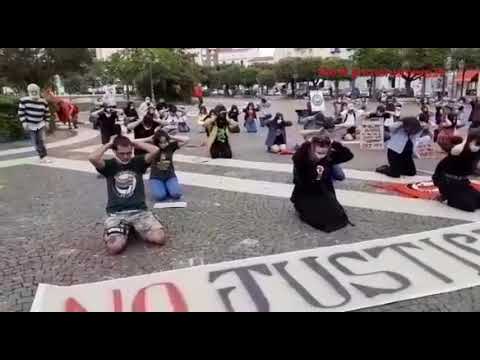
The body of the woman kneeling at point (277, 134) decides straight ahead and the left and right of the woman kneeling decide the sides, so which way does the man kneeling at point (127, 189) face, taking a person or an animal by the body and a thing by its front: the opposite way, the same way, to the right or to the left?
the same way

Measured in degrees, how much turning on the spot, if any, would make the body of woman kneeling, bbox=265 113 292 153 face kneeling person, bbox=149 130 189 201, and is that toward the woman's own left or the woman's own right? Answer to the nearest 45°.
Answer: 0° — they already face them

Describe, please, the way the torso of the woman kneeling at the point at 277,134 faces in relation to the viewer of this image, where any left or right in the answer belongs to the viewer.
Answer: facing the viewer

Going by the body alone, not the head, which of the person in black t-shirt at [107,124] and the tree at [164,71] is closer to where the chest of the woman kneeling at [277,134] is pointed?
the person in black t-shirt

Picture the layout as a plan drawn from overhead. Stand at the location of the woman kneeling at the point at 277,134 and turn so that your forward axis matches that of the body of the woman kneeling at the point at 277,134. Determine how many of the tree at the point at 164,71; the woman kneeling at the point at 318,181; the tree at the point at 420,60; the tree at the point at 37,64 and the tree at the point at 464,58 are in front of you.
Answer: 1

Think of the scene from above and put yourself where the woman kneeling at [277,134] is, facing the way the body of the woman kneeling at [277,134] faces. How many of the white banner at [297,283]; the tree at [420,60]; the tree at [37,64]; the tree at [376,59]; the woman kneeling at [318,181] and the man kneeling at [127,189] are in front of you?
3

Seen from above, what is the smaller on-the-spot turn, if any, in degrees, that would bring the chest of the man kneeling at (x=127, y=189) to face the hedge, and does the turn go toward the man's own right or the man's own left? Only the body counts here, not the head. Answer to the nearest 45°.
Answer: approximately 180°

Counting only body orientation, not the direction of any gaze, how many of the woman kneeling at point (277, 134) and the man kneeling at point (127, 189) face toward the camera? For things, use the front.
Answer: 2

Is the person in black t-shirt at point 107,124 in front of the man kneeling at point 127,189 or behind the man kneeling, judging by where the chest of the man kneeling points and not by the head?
behind

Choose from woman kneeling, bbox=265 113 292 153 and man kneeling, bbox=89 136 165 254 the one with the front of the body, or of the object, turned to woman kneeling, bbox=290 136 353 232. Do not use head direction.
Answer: woman kneeling, bbox=265 113 292 153

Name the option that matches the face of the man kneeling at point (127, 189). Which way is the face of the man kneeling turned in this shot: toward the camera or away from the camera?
toward the camera

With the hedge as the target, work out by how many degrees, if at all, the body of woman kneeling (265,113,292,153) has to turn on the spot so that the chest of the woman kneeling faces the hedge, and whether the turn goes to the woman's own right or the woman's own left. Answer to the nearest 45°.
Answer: approximately 90° to the woman's own right

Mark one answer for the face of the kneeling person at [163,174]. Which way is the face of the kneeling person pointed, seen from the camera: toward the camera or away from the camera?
toward the camera

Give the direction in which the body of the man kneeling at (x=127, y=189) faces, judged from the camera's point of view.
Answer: toward the camera

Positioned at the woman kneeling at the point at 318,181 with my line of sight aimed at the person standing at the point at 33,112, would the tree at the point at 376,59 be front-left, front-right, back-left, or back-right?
front-right
